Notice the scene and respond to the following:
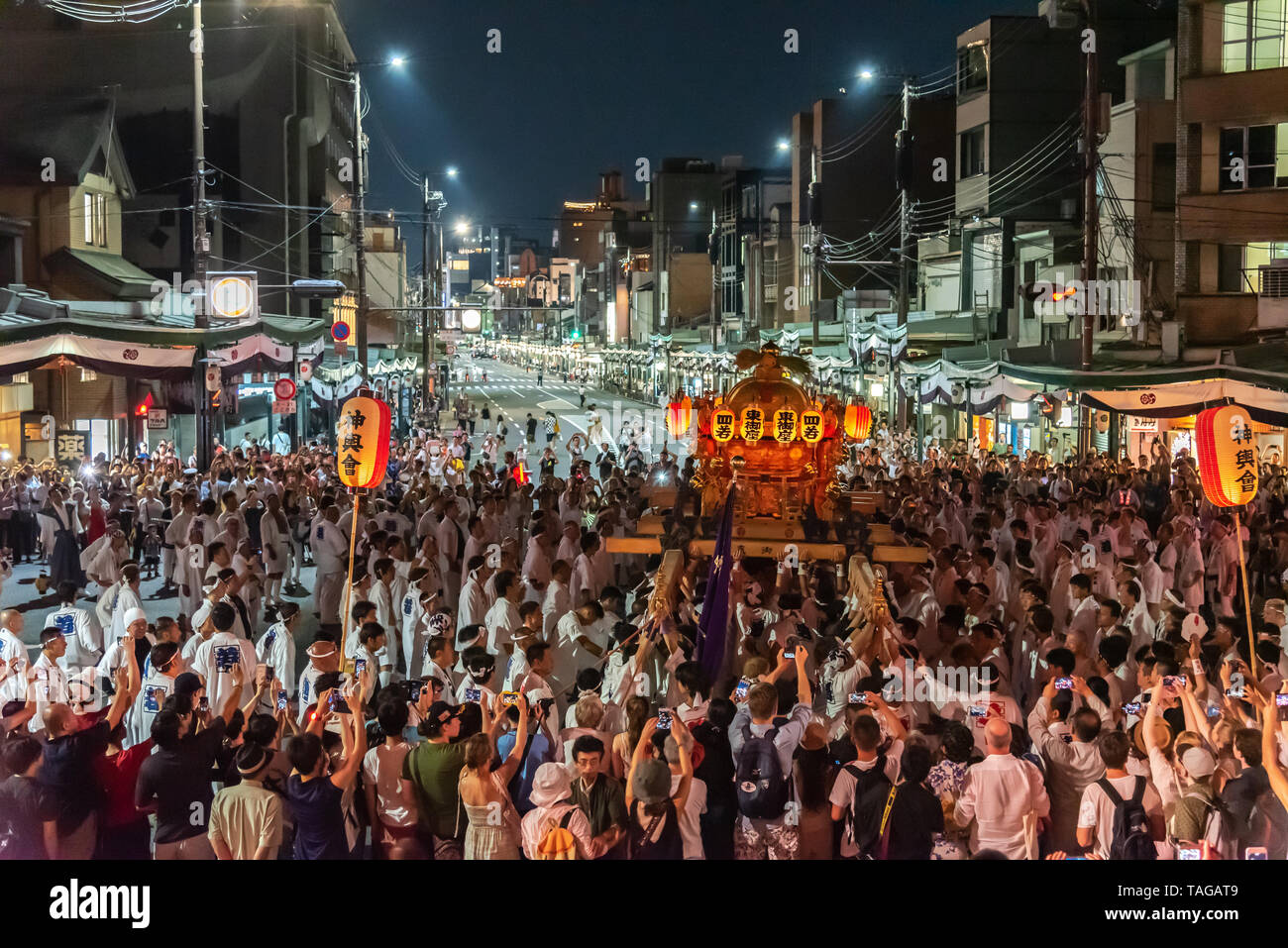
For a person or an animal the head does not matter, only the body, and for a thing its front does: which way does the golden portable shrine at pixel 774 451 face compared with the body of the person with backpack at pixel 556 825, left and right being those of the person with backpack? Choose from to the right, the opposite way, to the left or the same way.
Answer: the opposite way

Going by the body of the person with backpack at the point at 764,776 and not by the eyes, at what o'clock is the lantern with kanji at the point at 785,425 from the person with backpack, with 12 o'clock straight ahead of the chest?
The lantern with kanji is roughly at 12 o'clock from the person with backpack.

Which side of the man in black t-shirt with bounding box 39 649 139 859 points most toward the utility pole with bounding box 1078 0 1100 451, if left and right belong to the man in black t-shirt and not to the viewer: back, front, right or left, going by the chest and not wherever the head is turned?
front

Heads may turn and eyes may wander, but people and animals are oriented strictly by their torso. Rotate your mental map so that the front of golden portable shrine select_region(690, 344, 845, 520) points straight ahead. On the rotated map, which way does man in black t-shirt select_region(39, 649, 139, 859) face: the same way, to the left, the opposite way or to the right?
the opposite way

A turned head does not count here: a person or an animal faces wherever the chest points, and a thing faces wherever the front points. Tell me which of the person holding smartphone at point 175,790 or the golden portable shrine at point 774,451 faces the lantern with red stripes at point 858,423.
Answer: the person holding smartphone

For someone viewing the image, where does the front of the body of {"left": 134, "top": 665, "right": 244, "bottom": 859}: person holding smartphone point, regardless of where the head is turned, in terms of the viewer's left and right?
facing away from the viewer and to the right of the viewer

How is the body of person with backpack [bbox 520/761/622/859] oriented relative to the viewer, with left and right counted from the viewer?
facing away from the viewer

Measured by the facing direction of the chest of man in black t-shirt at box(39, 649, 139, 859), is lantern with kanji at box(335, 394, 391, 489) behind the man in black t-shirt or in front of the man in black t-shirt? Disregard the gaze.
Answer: in front

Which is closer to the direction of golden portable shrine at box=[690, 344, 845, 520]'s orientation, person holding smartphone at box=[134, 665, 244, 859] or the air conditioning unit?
the person holding smartphone

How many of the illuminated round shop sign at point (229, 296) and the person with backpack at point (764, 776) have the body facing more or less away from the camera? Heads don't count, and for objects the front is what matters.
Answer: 1

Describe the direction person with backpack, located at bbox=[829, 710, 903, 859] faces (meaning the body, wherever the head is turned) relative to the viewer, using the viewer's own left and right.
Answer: facing away from the viewer

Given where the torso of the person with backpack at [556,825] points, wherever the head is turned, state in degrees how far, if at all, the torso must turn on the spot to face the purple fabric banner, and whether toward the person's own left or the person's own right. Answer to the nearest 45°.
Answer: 0° — they already face it

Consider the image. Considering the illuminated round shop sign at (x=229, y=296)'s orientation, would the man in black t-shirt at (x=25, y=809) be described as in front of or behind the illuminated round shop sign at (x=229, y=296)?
in front

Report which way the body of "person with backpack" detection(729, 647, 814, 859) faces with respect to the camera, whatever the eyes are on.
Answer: away from the camera
